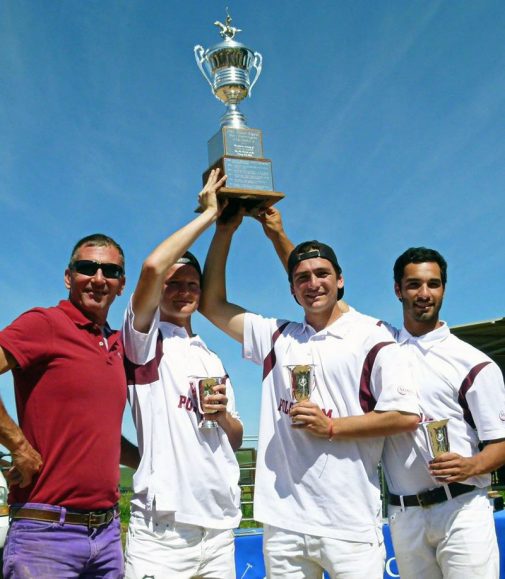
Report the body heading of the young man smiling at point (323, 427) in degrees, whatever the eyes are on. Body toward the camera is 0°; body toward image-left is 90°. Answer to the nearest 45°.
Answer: approximately 0°

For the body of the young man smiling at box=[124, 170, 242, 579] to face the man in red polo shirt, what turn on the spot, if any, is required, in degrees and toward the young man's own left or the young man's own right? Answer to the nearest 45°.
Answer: approximately 90° to the young man's own right

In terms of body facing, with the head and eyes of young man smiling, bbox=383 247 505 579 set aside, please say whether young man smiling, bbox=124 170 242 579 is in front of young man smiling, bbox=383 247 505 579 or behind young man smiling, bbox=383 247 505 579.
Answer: in front

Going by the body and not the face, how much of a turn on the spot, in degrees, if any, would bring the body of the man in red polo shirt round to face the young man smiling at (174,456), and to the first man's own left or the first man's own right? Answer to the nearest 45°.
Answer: approximately 90° to the first man's own left

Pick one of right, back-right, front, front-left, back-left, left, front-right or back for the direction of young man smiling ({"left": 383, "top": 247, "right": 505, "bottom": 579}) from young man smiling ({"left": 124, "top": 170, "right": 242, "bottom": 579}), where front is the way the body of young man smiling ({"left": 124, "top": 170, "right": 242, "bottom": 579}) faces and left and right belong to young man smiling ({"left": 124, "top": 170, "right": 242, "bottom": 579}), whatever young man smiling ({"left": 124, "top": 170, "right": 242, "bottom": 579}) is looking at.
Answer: front-left

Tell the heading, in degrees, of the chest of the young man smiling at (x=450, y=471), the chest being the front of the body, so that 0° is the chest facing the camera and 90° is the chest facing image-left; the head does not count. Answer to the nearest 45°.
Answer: approximately 45°
